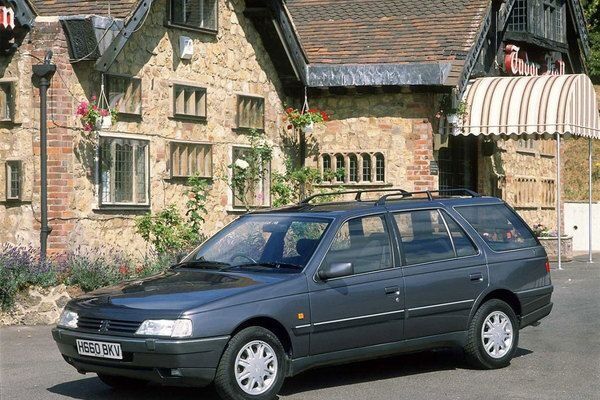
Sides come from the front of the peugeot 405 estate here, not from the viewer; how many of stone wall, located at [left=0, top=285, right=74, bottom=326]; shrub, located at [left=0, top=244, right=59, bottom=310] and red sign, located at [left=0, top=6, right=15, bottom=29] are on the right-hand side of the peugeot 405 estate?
3

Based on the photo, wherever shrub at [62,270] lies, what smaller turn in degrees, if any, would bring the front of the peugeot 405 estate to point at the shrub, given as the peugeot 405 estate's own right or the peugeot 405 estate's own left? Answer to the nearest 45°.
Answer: approximately 90° to the peugeot 405 estate's own right

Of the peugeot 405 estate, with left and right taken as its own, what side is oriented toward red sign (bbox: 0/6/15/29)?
right

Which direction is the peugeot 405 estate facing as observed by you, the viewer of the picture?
facing the viewer and to the left of the viewer

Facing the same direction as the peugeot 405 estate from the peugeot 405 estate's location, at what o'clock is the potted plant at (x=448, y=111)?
The potted plant is roughly at 5 o'clock from the peugeot 405 estate.

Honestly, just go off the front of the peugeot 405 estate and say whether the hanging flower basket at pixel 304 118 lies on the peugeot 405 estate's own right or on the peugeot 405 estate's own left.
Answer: on the peugeot 405 estate's own right

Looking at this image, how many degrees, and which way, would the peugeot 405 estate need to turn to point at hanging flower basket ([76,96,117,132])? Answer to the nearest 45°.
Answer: approximately 90° to its right
